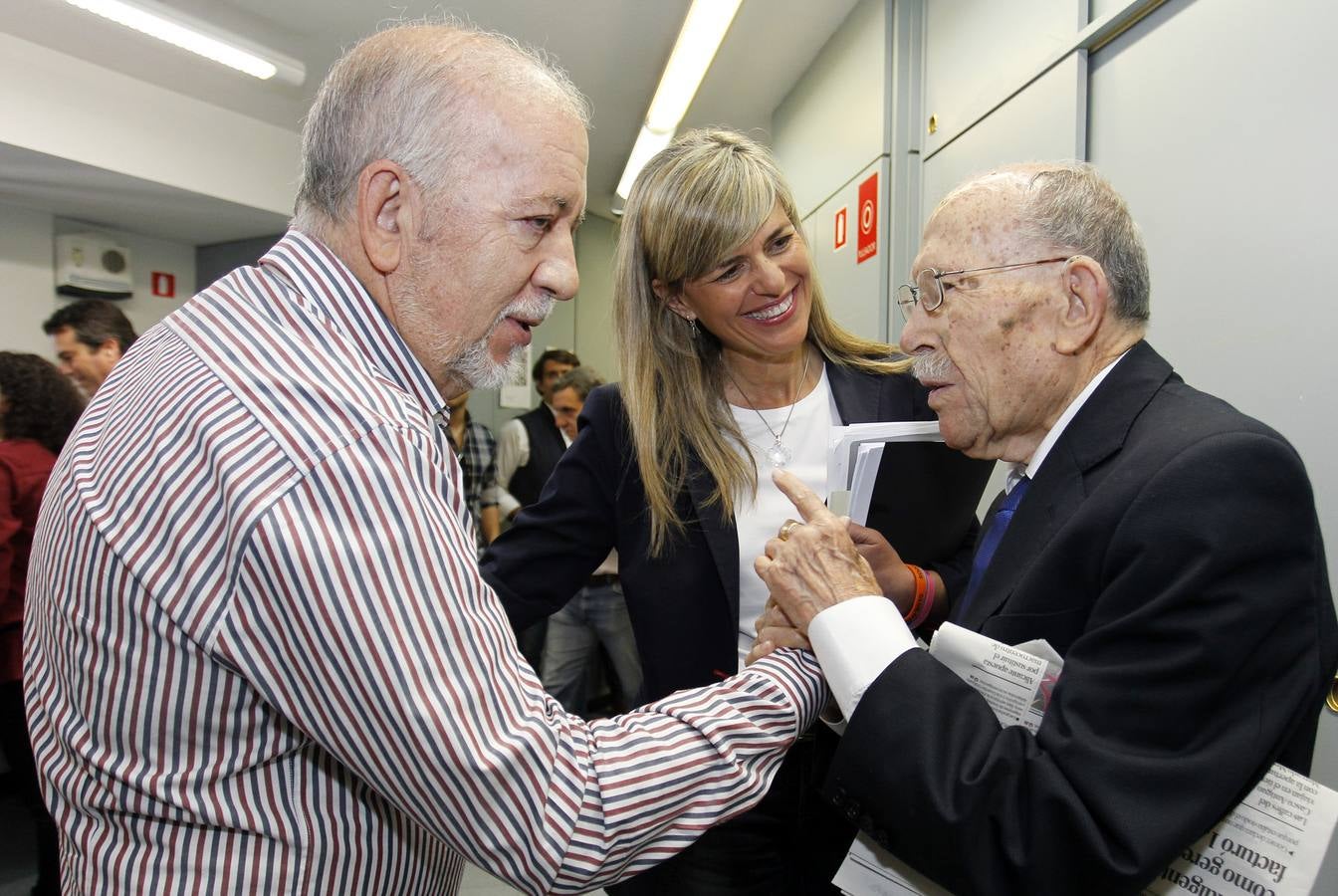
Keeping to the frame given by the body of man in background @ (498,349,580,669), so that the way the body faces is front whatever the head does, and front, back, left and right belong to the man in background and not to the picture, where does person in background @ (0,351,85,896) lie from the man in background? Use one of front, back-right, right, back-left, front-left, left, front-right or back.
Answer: right

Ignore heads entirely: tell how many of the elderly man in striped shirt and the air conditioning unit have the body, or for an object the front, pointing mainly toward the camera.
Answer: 1

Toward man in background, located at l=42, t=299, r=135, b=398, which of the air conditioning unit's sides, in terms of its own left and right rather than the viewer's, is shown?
front

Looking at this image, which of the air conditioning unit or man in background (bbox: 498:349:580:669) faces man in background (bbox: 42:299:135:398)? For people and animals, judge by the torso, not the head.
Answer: the air conditioning unit

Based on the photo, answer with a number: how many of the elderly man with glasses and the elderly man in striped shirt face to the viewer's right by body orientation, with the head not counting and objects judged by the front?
1

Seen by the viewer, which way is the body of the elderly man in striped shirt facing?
to the viewer's right

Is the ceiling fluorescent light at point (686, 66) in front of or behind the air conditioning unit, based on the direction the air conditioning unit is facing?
in front

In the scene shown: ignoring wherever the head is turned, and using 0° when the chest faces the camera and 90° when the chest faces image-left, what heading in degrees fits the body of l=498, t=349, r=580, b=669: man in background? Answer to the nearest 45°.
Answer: approximately 315°

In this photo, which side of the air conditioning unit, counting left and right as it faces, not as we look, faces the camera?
front

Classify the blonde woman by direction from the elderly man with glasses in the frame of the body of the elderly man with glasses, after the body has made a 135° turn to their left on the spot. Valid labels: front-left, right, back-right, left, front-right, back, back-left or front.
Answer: back

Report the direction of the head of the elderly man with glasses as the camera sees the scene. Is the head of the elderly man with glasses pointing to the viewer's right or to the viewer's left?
to the viewer's left

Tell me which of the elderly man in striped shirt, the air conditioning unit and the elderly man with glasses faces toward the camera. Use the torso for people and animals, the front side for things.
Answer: the air conditioning unit

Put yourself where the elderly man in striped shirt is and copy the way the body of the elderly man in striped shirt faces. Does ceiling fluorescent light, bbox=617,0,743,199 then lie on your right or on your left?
on your left
